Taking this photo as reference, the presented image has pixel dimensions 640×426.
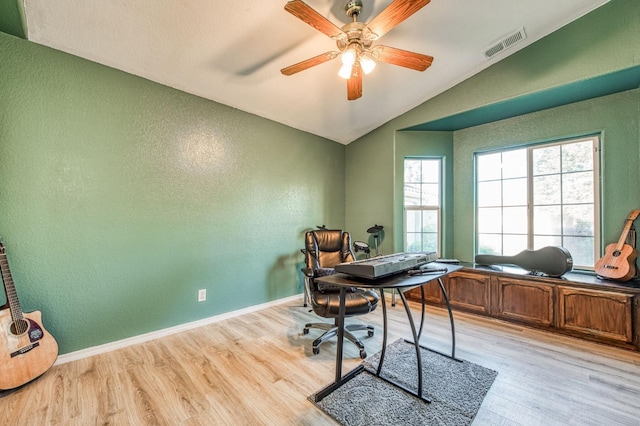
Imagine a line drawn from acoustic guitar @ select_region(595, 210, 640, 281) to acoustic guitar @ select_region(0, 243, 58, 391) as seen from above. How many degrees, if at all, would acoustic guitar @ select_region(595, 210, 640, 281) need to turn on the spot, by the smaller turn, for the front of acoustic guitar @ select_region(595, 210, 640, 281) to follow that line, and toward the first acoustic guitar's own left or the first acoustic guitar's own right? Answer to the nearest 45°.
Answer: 0° — it already faces it

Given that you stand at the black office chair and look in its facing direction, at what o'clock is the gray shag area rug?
The gray shag area rug is roughly at 12 o'clock from the black office chair.

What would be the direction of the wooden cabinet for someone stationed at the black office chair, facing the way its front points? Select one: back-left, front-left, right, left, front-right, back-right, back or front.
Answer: front-left

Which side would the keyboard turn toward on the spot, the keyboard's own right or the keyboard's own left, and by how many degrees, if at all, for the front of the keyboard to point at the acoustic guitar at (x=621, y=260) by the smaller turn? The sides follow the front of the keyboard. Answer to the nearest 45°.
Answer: approximately 90° to the keyboard's own right

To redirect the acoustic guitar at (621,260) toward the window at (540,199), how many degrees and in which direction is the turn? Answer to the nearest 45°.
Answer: approximately 90° to its right

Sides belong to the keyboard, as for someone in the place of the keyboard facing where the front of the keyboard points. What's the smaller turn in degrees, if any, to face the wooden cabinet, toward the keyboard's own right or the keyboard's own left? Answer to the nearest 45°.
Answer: approximately 90° to the keyboard's own right

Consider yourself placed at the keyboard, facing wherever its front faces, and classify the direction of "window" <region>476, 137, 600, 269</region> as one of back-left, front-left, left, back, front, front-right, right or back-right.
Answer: right

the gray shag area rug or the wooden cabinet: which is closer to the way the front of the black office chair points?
the gray shag area rug

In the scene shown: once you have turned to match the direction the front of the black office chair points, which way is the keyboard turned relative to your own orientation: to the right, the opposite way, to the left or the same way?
the opposite way

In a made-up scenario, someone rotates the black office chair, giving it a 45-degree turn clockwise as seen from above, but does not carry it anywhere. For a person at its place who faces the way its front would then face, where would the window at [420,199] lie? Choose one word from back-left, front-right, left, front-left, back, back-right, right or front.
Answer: back-left
